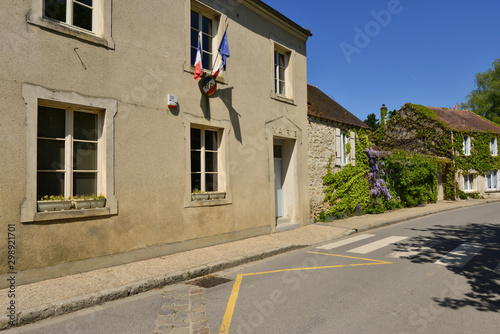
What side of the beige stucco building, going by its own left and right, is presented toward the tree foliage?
left

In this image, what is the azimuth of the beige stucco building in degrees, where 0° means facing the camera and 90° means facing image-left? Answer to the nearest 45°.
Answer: approximately 315°

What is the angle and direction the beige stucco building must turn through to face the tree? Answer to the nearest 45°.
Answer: approximately 90° to its left
